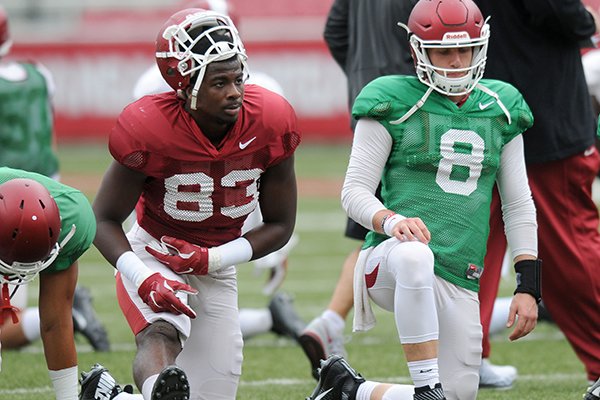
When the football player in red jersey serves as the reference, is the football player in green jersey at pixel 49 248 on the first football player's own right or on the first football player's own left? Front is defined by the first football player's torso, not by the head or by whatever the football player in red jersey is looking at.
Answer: on the first football player's own right

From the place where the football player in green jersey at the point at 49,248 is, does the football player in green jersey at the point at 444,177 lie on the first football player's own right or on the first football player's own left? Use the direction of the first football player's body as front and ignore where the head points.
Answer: on the first football player's own left

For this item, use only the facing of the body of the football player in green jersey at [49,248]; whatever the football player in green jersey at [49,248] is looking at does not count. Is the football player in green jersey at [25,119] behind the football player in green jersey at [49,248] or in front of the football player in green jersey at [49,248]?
behind

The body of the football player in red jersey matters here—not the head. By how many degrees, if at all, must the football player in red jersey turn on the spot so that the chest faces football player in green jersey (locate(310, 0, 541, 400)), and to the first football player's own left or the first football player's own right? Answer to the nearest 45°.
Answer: approximately 90° to the first football player's own left
